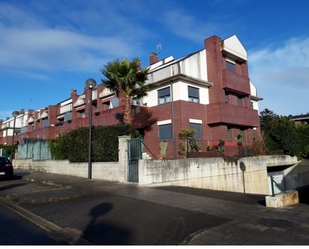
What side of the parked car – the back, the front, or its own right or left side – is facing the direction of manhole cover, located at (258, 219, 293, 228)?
back

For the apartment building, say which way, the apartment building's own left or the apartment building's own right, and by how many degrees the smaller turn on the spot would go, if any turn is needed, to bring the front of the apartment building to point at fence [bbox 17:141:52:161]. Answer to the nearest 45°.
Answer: approximately 45° to the apartment building's own right

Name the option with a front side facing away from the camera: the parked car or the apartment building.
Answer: the parked car

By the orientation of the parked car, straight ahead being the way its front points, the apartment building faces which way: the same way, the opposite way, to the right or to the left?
to the left

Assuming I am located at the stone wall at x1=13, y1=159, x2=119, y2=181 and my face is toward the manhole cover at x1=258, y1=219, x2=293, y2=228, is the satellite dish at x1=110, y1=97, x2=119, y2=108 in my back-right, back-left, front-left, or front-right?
back-left

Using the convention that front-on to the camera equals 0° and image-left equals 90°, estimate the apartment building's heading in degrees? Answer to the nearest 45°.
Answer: approximately 45°

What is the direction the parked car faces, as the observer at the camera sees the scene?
facing away from the viewer

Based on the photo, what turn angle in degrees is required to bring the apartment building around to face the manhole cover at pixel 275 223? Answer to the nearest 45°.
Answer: approximately 45° to its left
